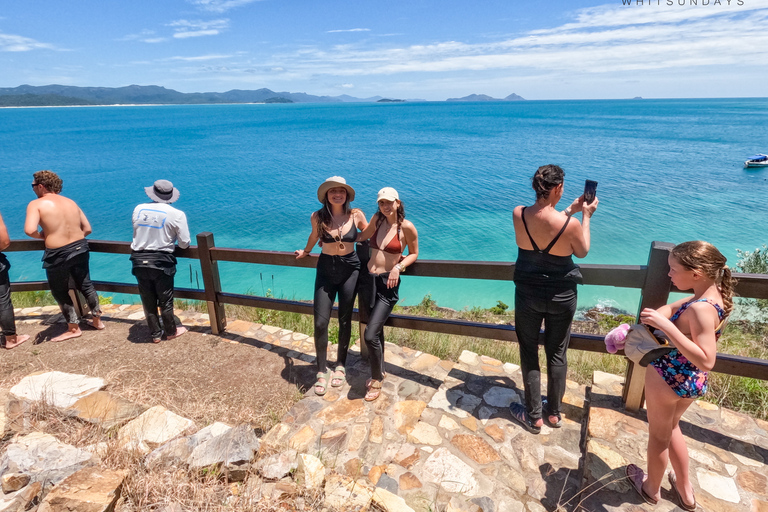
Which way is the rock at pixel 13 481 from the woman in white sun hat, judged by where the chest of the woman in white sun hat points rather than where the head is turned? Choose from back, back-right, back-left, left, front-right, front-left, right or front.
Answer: front-right

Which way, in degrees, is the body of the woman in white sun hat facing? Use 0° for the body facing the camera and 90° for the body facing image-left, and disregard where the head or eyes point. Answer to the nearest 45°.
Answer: approximately 0°

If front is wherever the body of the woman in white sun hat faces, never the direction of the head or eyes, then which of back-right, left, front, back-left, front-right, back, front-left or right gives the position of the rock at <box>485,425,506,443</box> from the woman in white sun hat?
front-left

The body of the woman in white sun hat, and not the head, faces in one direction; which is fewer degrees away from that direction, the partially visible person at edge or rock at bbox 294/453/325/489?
the rock

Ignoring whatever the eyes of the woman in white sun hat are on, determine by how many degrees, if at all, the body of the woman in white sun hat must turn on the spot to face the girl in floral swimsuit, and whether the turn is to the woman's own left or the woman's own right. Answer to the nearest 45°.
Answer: approximately 45° to the woman's own left

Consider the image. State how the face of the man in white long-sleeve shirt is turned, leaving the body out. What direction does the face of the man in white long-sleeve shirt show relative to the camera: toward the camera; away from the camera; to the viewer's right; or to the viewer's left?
away from the camera

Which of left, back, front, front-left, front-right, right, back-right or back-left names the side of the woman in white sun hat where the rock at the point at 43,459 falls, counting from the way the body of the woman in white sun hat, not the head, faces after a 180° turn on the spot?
back-left

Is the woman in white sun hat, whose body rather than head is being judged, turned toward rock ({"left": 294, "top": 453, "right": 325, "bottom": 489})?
yes

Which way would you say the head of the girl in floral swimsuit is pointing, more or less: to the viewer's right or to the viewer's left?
to the viewer's left

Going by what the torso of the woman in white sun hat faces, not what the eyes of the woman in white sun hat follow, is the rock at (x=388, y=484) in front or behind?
in front
